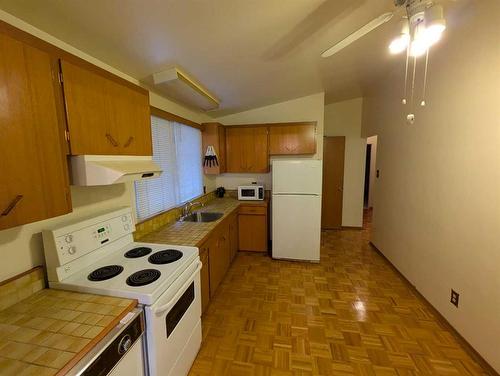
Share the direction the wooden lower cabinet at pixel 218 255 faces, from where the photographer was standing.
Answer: facing to the right of the viewer

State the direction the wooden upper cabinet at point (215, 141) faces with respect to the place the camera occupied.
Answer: facing to the right of the viewer

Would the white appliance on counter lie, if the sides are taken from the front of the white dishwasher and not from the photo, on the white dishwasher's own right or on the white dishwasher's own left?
on the white dishwasher's own left

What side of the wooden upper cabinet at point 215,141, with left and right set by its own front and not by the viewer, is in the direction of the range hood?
right

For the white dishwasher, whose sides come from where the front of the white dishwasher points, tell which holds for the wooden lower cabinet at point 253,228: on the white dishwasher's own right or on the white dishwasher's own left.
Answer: on the white dishwasher's own left

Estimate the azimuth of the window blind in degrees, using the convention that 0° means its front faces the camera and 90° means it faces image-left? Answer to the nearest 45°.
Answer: approximately 315°

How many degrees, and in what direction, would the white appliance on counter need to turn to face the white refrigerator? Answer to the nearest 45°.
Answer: approximately 45° to its left
